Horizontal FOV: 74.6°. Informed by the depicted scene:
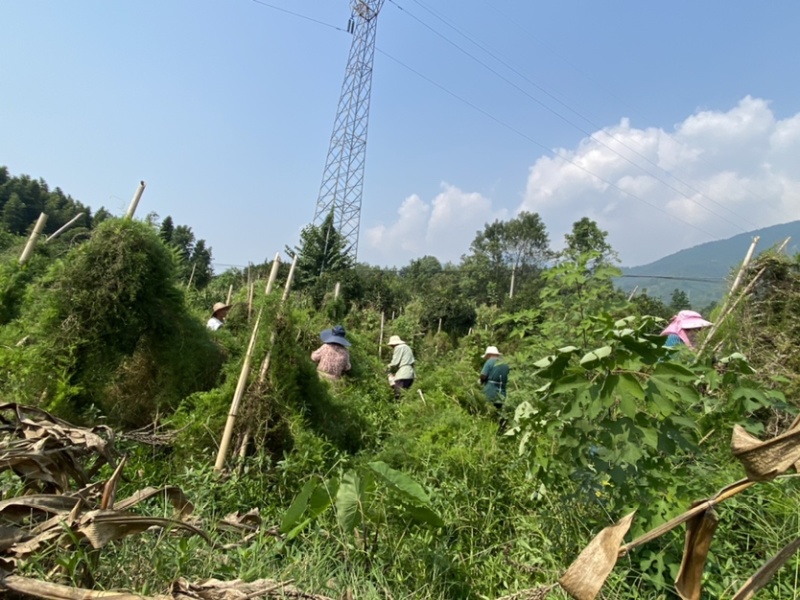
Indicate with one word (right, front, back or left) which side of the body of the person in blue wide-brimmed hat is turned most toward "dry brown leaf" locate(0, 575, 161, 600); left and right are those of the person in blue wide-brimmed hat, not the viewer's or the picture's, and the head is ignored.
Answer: back

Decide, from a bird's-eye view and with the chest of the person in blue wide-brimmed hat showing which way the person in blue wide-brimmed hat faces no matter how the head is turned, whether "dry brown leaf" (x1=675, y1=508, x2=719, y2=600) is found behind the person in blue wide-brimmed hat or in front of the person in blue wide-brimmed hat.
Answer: behind

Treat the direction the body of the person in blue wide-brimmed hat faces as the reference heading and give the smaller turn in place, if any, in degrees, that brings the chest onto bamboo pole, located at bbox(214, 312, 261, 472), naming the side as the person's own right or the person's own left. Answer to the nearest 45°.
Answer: approximately 180°

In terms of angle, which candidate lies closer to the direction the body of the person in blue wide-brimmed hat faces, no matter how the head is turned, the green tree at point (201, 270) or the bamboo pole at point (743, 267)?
the green tree

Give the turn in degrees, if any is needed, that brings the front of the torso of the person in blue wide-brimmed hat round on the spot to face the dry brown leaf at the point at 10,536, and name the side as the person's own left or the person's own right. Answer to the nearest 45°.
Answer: approximately 180°

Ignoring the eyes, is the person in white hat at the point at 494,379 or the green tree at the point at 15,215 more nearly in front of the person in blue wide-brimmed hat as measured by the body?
the green tree

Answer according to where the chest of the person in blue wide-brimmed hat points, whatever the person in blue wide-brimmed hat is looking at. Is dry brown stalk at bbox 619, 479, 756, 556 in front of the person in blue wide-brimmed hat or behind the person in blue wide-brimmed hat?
behind

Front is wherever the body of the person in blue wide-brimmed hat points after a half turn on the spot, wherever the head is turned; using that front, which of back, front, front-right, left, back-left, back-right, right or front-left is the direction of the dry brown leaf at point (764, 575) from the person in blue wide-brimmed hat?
front

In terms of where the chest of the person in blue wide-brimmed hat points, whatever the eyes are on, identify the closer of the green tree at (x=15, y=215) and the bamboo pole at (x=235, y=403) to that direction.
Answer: the green tree

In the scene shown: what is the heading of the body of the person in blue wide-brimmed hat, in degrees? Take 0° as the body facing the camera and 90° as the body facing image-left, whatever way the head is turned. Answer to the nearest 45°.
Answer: approximately 180°

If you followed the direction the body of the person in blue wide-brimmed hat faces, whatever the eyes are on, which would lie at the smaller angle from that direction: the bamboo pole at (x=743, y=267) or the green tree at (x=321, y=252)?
the green tree

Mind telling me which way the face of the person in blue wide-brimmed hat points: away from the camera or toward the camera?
away from the camera

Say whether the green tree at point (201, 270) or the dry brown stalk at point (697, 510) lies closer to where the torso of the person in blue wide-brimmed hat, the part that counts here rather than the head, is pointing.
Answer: the green tree

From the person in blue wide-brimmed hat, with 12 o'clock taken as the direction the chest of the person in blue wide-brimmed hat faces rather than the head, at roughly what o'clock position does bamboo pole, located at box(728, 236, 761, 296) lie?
The bamboo pole is roughly at 4 o'clock from the person in blue wide-brimmed hat.
